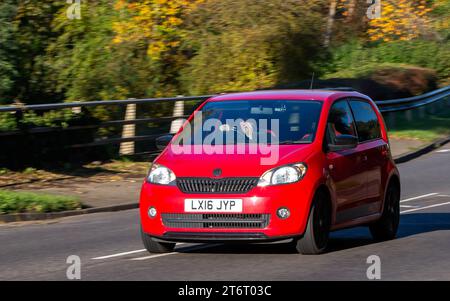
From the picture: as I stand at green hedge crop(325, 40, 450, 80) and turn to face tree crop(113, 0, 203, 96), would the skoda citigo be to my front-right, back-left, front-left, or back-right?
front-left

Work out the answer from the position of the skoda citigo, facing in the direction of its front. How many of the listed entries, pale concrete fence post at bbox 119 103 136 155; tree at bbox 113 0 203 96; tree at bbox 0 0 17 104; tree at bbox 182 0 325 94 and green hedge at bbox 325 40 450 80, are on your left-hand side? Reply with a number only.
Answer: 0

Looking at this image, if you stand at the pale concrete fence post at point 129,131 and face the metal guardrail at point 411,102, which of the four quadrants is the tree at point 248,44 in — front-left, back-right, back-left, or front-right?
front-left

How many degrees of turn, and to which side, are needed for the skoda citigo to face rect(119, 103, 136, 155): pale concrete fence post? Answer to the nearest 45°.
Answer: approximately 135° to its right

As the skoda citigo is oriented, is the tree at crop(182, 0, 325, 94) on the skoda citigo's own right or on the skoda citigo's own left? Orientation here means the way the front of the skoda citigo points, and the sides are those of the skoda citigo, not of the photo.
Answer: on the skoda citigo's own right

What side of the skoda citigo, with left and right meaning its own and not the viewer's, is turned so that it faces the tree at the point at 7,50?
right

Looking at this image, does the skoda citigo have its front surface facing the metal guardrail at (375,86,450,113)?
no

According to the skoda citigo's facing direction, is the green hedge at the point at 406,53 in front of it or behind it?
behind

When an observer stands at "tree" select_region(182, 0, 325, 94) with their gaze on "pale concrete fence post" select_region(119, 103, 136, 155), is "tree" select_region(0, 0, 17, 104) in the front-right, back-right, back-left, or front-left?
front-right

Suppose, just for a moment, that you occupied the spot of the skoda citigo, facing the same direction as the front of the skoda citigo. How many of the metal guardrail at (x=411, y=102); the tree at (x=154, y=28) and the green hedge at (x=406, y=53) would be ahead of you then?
0

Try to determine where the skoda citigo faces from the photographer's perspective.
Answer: facing the viewer and to the left of the viewer

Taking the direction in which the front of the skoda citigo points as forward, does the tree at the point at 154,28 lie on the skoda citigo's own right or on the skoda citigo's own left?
on the skoda citigo's own right
